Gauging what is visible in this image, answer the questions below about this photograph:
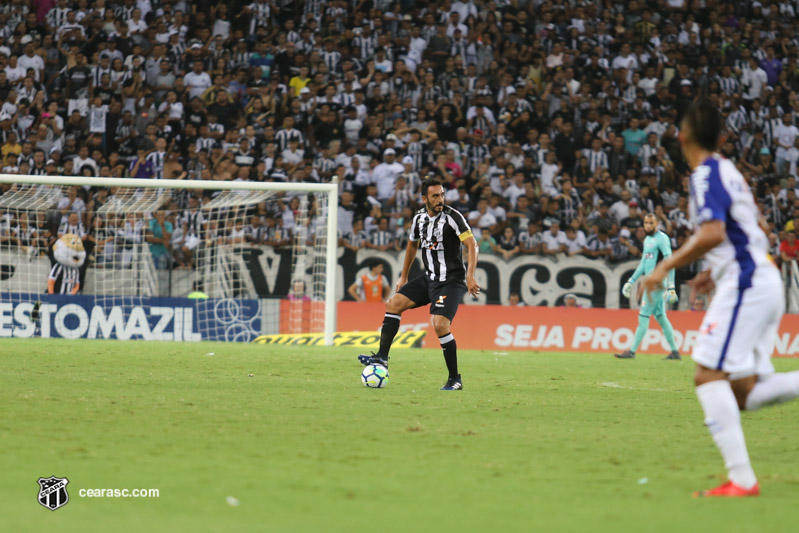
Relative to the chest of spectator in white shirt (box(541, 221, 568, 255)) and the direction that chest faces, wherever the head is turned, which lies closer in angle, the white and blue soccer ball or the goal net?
the white and blue soccer ball

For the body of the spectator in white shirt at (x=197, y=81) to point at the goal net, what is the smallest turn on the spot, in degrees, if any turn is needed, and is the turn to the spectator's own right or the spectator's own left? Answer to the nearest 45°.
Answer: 0° — they already face it

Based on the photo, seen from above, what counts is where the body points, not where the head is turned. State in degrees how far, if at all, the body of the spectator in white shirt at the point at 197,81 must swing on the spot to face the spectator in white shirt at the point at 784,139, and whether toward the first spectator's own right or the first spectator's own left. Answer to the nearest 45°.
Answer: approximately 90° to the first spectator's own left

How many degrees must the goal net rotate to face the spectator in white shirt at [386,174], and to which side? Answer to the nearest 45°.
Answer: approximately 135° to its left

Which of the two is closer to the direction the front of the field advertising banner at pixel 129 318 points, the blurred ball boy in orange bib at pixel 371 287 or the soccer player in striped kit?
the soccer player in striped kit

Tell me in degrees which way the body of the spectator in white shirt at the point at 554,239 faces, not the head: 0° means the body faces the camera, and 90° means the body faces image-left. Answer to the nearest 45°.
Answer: approximately 0°

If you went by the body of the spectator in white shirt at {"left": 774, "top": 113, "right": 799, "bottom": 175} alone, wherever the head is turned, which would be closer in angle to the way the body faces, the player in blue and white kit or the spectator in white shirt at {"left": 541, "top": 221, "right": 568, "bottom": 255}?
the player in blue and white kit

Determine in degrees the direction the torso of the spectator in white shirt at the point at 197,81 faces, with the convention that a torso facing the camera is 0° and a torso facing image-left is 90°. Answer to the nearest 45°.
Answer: approximately 0°

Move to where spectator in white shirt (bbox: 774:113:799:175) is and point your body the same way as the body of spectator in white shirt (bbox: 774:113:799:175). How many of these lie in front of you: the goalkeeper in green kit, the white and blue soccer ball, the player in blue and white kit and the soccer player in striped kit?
4

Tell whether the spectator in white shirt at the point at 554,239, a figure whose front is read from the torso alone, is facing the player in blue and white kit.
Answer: yes

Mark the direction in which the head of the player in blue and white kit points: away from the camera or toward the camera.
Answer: away from the camera

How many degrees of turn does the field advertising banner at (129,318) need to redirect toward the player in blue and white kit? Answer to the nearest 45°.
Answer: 0° — it already faces them
